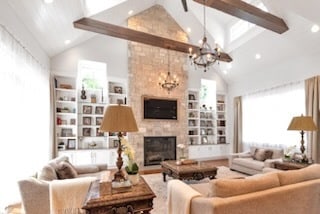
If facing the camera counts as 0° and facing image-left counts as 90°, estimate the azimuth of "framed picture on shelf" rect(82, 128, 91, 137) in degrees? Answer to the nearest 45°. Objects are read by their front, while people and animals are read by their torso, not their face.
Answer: approximately 0°
